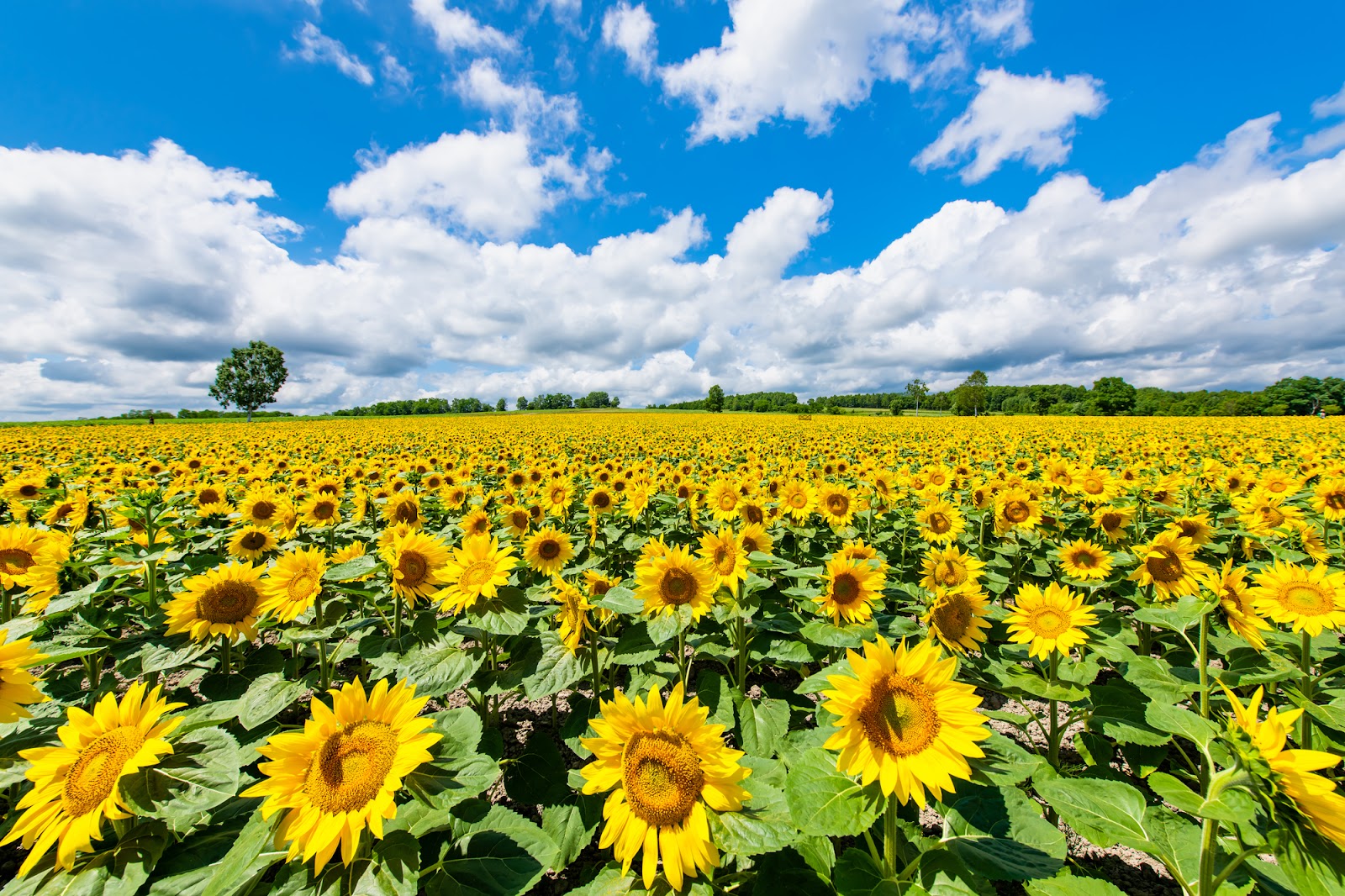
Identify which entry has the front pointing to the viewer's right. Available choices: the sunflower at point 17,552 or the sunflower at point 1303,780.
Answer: the sunflower at point 1303,780

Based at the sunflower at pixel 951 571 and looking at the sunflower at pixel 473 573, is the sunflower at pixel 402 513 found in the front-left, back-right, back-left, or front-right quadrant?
front-right

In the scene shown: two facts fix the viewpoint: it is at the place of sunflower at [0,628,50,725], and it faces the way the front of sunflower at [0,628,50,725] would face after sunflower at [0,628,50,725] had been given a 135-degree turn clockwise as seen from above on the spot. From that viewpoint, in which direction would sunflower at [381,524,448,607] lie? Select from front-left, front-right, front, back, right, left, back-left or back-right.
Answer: back-right

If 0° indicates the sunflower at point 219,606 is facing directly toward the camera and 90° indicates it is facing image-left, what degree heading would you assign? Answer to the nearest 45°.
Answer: approximately 0°

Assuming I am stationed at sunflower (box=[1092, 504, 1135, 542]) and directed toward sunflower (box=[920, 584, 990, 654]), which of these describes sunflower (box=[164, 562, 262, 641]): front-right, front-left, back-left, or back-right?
front-right

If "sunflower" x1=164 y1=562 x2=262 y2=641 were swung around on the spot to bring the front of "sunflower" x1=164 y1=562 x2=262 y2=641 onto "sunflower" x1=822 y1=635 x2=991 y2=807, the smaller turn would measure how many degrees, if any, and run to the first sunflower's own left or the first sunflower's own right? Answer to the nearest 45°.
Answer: approximately 45° to the first sunflower's own left

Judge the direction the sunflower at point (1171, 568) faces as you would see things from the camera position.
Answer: facing the viewer

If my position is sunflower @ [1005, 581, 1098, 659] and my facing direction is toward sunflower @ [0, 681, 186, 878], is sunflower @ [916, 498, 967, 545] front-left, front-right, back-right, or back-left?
back-right

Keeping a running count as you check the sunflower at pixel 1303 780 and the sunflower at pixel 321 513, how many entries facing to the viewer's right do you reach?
1

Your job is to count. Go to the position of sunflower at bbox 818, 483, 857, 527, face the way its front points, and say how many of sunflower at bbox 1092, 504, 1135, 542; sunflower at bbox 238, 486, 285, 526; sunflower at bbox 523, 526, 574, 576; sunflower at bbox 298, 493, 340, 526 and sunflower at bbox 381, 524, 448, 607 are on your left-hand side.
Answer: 1

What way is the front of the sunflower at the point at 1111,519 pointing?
toward the camera

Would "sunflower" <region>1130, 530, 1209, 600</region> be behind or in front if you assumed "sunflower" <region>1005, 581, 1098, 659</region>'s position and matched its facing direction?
behind

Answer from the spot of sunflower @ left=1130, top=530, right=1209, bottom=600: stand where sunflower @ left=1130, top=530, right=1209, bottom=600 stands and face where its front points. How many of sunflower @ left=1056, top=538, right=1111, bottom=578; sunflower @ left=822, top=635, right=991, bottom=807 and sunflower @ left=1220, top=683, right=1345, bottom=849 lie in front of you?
2

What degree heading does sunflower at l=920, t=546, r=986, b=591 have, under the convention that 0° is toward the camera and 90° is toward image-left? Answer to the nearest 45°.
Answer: approximately 0°

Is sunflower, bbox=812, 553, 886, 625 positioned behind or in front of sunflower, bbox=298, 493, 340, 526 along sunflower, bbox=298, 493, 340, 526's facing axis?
in front

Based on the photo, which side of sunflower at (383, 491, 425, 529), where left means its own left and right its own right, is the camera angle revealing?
front

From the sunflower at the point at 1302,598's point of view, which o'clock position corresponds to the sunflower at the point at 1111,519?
the sunflower at the point at 1111,519 is roughly at 5 o'clock from the sunflower at the point at 1302,598.

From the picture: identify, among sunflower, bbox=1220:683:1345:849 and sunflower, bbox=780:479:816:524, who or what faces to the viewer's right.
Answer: sunflower, bbox=1220:683:1345:849
